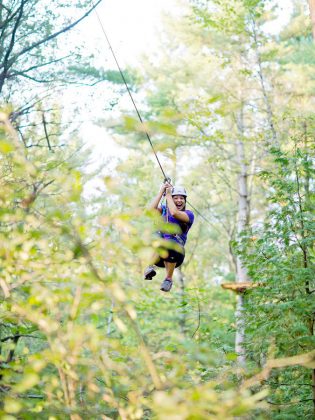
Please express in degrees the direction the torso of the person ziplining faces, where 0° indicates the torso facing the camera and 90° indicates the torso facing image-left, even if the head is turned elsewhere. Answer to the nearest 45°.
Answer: approximately 45°
